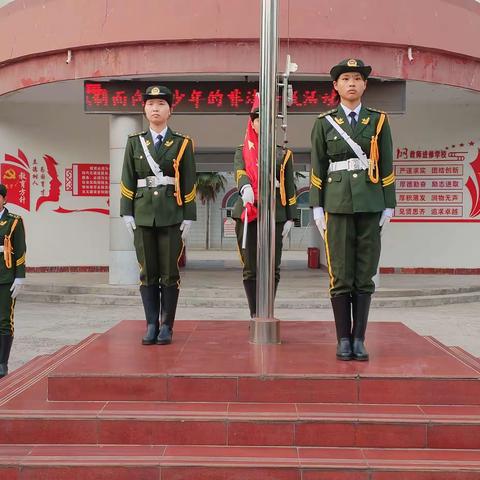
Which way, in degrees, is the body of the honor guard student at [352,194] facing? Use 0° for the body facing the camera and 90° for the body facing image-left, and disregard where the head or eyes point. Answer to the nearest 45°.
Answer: approximately 0°

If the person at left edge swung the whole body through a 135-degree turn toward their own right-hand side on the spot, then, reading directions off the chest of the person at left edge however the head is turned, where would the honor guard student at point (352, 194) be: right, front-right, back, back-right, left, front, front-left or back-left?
back

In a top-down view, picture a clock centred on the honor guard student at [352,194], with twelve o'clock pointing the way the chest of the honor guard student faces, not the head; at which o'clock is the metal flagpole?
The metal flagpole is roughly at 4 o'clock from the honor guard student.

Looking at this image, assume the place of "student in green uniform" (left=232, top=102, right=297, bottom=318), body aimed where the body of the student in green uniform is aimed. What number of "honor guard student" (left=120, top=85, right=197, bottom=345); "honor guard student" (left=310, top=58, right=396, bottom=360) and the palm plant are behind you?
1

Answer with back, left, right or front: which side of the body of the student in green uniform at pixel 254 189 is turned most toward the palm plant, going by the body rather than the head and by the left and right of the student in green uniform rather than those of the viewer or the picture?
back

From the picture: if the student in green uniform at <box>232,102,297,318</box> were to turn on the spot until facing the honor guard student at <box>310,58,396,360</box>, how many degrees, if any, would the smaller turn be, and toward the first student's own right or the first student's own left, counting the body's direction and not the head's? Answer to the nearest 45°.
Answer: approximately 45° to the first student's own left

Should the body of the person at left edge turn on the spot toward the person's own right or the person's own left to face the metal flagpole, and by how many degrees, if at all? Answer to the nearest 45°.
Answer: approximately 45° to the person's own left
